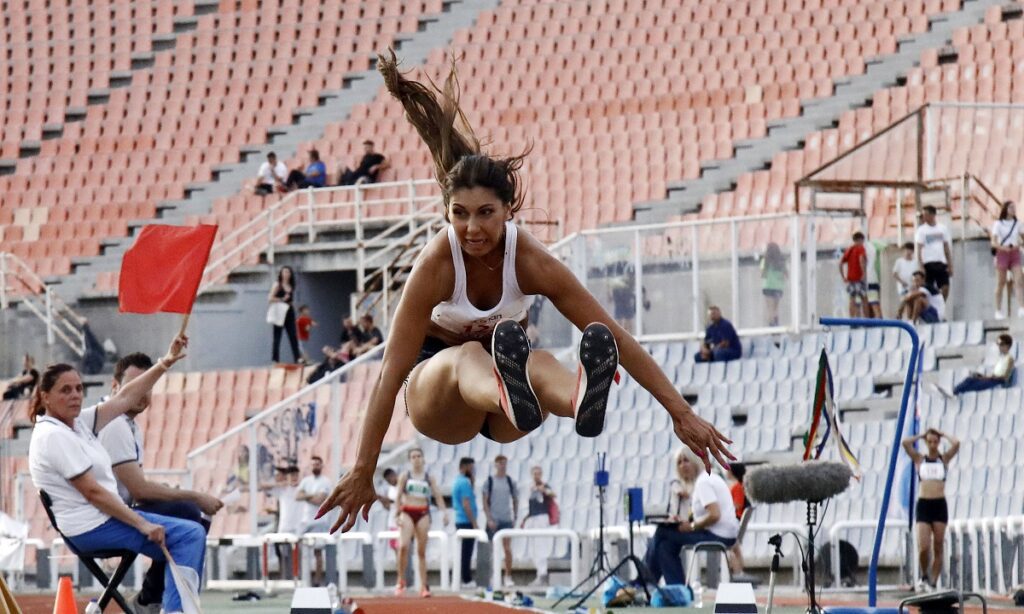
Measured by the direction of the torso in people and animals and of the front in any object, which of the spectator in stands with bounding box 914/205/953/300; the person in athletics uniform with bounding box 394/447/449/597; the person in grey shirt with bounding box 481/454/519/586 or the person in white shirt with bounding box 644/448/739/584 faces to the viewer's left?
the person in white shirt

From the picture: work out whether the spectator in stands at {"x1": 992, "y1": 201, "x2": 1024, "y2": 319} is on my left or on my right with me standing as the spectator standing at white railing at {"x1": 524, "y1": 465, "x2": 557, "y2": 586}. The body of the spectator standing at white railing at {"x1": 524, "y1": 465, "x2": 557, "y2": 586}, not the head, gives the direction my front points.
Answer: on my left

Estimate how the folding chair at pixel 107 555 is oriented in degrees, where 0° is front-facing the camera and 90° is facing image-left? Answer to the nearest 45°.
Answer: approximately 270°

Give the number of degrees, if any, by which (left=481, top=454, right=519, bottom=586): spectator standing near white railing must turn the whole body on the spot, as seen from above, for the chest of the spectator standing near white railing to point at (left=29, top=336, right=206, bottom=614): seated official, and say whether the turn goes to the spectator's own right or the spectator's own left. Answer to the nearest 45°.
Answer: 0° — they already face them

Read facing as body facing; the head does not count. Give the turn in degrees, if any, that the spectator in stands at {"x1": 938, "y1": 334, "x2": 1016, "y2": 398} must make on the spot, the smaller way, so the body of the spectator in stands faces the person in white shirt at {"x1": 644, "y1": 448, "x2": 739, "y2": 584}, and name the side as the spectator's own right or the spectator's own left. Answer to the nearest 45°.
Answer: approximately 45° to the spectator's own left

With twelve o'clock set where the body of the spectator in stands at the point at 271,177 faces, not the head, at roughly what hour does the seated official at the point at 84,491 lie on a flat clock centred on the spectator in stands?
The seated official is roughly at 12 o'clock from the spectator in stands.

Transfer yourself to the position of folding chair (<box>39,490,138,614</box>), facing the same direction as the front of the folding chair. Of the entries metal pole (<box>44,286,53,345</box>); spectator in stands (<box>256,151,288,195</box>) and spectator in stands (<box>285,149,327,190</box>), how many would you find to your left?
3

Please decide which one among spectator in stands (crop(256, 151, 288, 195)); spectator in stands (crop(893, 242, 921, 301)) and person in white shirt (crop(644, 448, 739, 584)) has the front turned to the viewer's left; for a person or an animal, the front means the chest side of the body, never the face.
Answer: the person in white shirt

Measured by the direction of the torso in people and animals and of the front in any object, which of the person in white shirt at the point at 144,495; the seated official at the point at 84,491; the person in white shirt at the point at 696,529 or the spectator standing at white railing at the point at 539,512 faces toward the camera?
the spectator standing at white railing

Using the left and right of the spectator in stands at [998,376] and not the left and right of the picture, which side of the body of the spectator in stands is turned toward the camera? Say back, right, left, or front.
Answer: left
